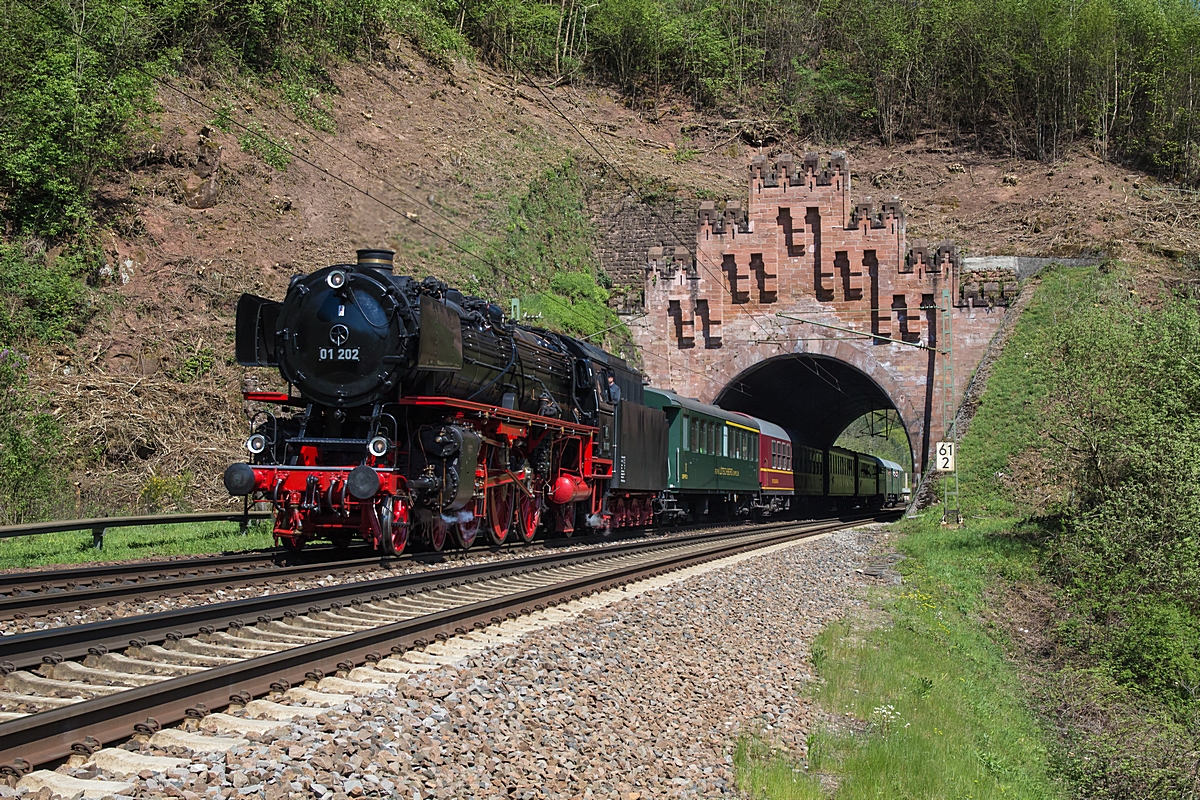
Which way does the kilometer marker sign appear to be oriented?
toward the camera

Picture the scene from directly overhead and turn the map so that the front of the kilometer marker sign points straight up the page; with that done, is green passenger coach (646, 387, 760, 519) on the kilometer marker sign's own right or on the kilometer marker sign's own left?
on the kilometer marker sign's own right

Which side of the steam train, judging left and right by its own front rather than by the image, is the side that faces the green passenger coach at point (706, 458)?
back

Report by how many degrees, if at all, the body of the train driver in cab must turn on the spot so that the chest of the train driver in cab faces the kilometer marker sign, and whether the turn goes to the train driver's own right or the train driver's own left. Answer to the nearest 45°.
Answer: approximately 180°

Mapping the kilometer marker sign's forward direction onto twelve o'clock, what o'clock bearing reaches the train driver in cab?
The train driver in cab is roughly at 1 o'clock from the kilometer marker sign.

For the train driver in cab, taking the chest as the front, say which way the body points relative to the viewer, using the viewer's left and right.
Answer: facing the viewer and to the left of the viewer

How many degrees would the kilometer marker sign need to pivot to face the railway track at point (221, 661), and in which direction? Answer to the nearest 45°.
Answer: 0° — it already faces it

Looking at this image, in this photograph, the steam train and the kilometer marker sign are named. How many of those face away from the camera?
0

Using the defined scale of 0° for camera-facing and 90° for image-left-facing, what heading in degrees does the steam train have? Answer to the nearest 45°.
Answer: approximately 45°
